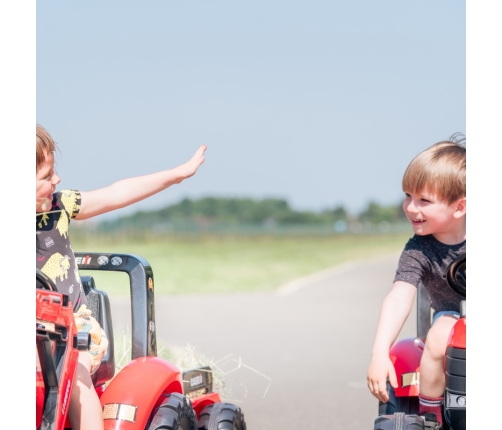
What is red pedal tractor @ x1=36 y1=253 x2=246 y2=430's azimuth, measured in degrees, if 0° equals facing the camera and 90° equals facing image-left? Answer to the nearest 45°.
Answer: approximately 45°

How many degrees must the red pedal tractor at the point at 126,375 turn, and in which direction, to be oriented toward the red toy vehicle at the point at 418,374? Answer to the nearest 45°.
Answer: approximately 135° to its left

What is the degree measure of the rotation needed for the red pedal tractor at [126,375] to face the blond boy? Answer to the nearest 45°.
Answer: approximately 135° to its left
